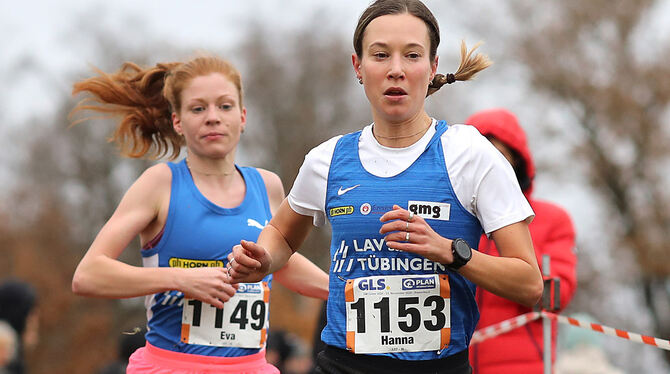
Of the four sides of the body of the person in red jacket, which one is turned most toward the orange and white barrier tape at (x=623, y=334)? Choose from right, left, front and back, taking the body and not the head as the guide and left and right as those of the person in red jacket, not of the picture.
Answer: left

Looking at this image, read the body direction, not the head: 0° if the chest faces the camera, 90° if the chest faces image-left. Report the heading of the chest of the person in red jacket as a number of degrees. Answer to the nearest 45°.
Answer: approximately 45°
